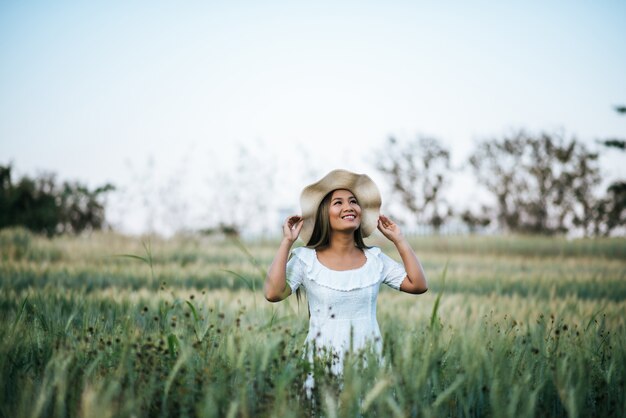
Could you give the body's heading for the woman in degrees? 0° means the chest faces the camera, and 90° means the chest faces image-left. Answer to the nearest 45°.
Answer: approximately 0°
